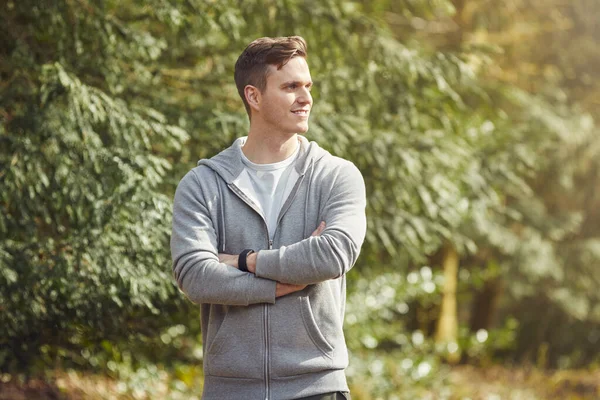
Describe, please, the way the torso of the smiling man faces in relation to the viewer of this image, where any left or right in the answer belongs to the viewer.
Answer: facing the viewer

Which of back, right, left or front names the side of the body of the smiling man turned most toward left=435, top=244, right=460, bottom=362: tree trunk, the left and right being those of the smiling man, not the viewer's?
back
